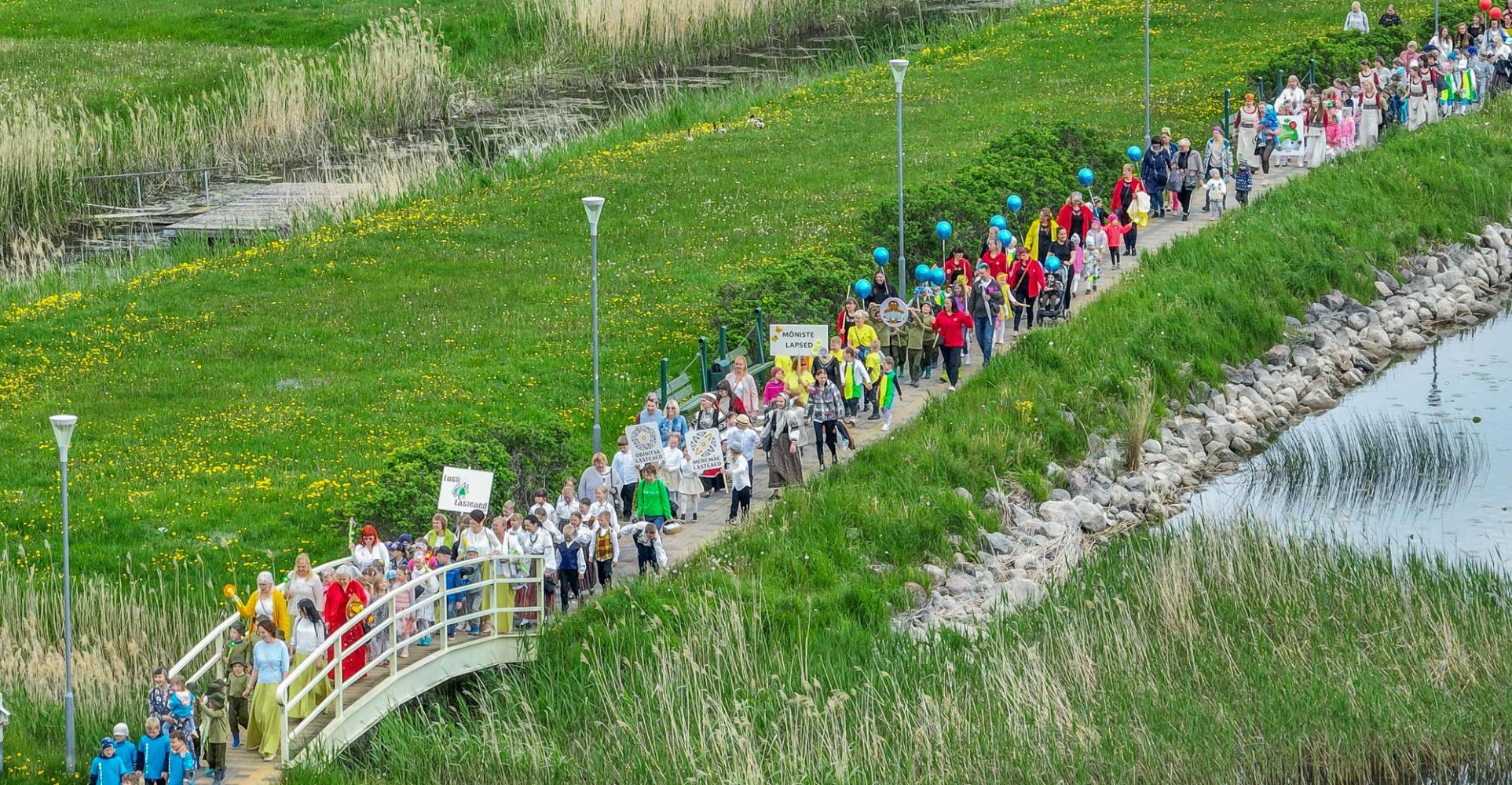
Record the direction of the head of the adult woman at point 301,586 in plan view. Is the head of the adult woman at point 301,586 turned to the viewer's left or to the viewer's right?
to the viewer's left

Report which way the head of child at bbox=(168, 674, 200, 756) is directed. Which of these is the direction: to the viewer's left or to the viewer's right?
to the viewer's left

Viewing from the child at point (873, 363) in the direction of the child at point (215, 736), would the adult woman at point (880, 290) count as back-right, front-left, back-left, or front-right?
back-right

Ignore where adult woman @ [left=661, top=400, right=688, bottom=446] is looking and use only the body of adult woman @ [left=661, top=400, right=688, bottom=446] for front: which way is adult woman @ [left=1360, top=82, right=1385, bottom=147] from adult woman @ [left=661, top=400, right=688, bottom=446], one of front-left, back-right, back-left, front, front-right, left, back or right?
back

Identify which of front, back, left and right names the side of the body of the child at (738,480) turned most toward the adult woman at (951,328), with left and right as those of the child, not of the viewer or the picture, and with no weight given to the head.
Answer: back

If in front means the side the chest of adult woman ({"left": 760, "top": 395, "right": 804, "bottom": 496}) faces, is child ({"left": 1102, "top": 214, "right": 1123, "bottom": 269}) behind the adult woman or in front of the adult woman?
behind

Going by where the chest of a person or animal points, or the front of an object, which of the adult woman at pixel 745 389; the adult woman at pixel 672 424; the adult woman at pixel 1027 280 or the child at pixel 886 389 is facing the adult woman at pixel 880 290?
the adult woman at pixel 1027 280

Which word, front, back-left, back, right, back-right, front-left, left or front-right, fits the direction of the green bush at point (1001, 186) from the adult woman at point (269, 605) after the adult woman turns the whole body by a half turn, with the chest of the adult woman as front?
front
